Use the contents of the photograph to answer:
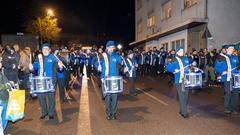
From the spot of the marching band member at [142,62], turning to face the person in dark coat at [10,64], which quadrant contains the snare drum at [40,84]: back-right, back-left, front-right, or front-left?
front-left

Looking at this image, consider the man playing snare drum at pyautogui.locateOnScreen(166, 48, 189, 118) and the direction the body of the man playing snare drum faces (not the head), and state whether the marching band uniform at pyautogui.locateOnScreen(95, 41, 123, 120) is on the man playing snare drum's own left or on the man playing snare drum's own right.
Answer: on the man playing snare drum's own right

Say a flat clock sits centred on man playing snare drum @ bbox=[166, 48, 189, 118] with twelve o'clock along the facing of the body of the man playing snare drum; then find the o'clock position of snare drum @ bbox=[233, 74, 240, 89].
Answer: The snare drum is roughly at 10 o'clock from the man playing snare drum.

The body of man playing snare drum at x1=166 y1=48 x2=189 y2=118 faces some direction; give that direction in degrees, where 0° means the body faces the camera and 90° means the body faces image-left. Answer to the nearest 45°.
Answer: approximately 315°

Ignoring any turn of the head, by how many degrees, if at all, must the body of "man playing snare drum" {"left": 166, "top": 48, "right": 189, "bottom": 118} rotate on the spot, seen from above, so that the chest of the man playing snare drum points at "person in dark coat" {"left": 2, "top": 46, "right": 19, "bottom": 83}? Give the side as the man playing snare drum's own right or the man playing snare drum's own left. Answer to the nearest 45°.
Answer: approximately 135° to the man playing snare drum's own right

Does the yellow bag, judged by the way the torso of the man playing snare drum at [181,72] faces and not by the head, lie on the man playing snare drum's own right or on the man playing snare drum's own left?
on the man playing snare drum's own right

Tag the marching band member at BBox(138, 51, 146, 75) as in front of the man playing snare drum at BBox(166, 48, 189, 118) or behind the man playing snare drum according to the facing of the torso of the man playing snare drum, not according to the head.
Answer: behind

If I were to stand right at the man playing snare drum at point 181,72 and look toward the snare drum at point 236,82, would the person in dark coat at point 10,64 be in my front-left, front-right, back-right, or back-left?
back-left

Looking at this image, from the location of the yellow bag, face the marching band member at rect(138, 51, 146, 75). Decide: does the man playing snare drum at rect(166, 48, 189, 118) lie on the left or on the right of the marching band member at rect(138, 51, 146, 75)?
right

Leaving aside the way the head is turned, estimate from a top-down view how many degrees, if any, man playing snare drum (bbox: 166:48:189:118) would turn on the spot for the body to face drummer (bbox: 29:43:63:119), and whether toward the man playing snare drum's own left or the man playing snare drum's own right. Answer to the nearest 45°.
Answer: approximately 135° to the man playing snare drum's own right

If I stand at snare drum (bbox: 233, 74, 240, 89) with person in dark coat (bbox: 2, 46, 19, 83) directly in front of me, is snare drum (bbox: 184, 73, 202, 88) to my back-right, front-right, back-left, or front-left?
front-left
